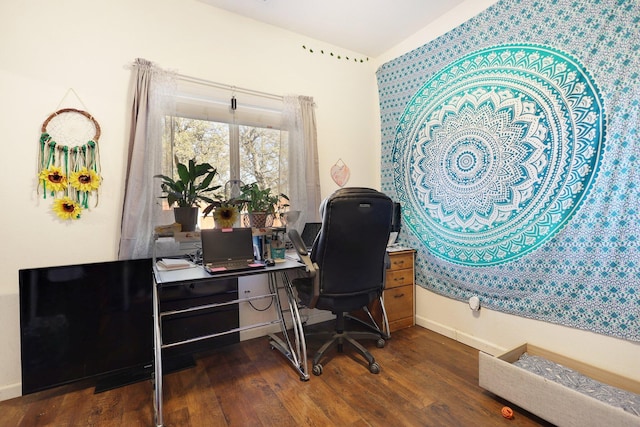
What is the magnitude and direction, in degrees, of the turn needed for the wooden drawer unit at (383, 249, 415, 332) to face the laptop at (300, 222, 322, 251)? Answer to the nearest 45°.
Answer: approximately 135° to its right

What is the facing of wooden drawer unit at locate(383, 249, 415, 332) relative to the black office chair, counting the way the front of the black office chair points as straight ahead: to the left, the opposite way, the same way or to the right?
the opposite way

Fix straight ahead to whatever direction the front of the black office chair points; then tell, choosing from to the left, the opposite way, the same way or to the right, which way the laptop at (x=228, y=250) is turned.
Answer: the opposite way

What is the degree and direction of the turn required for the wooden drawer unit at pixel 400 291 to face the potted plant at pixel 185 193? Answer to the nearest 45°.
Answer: approximately 90° to its right

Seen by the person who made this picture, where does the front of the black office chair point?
facing away from the viewer and to the left of the viewer

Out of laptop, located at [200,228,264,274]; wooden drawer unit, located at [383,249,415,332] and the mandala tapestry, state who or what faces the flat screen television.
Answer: the mandala tapestry

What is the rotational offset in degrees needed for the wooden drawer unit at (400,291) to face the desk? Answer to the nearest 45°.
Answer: approximately 90° to its right

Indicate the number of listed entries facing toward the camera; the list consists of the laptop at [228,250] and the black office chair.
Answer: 1

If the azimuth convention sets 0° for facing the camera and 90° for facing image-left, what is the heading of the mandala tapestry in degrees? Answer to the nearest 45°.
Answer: approximately 45°

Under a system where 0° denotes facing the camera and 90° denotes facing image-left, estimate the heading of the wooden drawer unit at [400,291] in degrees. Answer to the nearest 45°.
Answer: approximately 315°
